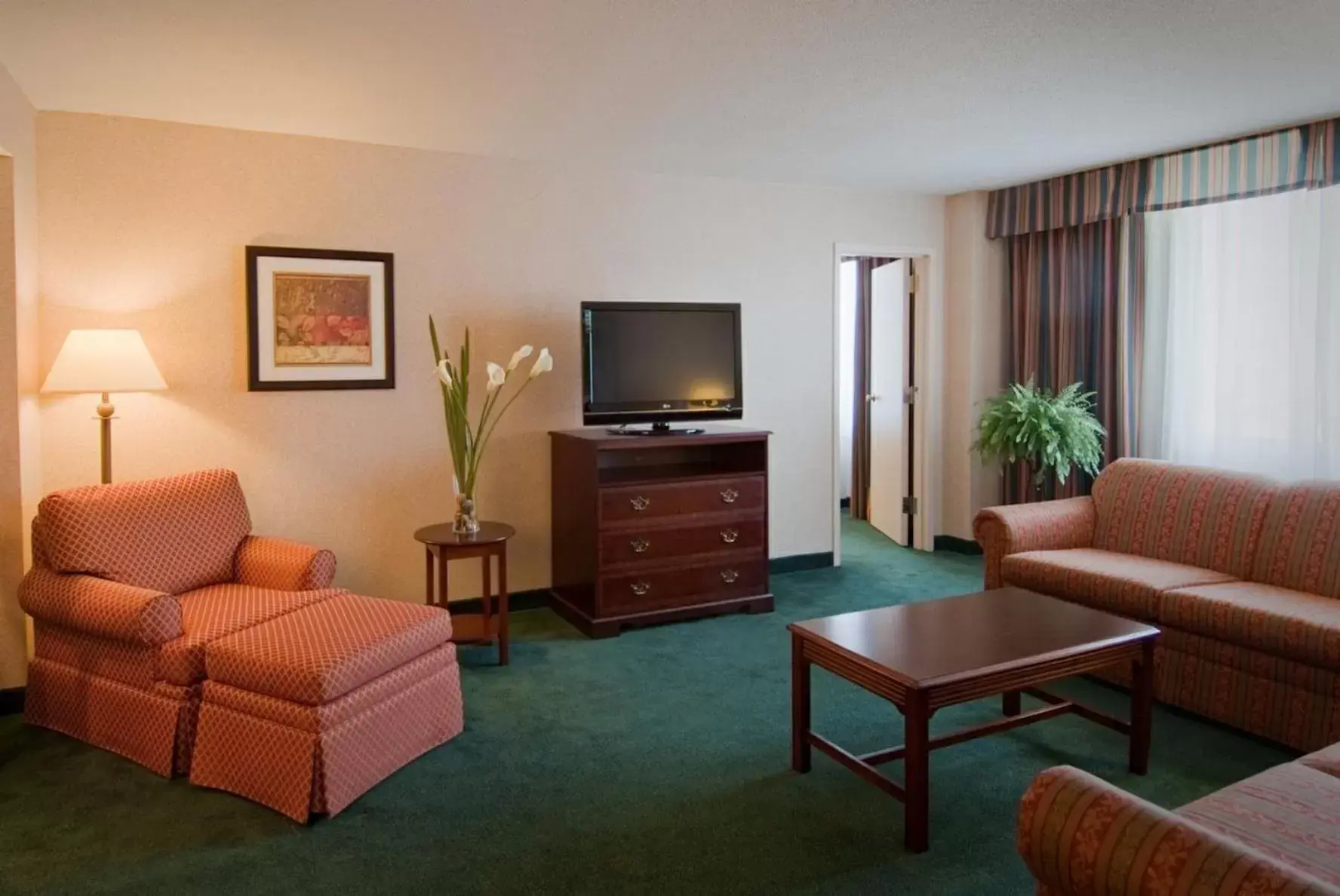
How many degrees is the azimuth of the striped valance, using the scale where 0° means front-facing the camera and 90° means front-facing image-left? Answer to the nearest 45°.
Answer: approximately 45°

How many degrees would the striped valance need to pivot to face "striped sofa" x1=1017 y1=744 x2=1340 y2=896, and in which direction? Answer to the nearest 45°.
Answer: approximately 45° to its left

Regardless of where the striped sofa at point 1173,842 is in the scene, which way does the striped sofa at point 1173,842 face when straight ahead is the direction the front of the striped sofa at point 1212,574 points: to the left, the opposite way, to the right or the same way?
to the right

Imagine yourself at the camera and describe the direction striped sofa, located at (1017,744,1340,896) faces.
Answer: facing away from the viewer and to the left of the viewer

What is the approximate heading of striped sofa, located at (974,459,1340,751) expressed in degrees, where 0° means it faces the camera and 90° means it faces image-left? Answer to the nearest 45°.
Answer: approximately 45°

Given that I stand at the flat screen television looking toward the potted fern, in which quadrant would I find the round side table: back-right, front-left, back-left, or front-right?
back-right

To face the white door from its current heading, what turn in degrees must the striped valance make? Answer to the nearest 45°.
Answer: approximately 90° to its right

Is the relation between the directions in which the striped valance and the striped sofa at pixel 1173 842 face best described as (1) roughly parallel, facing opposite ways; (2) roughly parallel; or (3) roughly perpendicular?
roughly perpendicular
